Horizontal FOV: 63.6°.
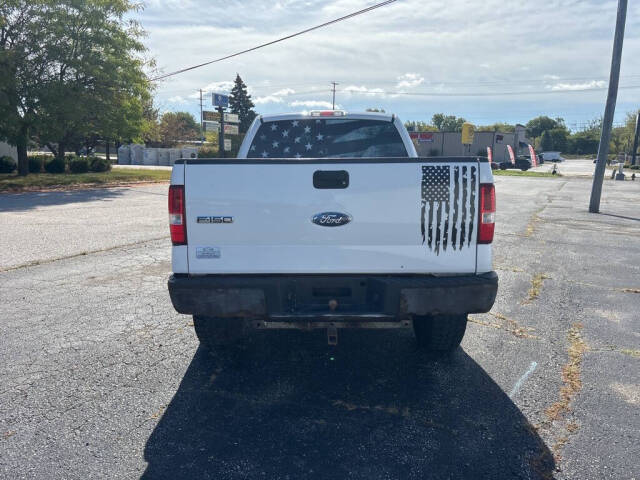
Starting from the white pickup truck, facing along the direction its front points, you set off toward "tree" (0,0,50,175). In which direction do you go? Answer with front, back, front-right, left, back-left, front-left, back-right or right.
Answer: front-left

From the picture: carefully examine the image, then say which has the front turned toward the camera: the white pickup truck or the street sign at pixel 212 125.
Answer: the street sign

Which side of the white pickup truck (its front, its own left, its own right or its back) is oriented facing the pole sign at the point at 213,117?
front

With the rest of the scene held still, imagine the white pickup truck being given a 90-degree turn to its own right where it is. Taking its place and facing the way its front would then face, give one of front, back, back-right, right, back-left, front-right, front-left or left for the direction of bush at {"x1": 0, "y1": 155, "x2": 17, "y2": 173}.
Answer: back-left

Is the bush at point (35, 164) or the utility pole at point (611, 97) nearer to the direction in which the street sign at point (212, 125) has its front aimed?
the utility pole

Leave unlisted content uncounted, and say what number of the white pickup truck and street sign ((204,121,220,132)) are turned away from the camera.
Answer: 1

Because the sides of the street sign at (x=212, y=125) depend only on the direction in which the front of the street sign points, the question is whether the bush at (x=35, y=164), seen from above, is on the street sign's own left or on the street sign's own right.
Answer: on the street sign's own right

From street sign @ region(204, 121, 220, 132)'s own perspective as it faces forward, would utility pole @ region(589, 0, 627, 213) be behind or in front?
in front

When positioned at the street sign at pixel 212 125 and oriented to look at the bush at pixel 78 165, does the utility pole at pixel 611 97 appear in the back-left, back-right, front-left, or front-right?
back-left

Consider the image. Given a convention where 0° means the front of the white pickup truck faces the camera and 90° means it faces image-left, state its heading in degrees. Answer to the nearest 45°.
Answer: approximately 180°

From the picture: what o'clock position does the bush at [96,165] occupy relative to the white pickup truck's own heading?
The bush is roughly at 11 o'clock from the white pickup truck.

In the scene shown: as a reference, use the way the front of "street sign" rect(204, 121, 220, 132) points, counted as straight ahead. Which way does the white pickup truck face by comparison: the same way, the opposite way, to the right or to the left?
the opposite way

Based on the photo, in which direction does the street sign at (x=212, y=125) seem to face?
toward the camera

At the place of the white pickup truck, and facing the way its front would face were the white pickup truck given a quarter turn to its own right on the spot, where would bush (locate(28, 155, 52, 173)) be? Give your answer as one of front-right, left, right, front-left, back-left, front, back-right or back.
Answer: back-left

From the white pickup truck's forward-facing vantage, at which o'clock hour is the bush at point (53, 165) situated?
The bush is roughly at 11 o'clock from the white pickup truck.

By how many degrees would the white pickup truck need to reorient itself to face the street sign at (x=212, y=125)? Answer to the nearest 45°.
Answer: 0° — it already faces it

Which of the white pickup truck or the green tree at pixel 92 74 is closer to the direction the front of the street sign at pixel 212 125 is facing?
the white pickup truck

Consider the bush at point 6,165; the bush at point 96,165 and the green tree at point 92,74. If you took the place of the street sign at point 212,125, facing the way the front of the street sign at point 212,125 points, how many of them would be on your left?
0
